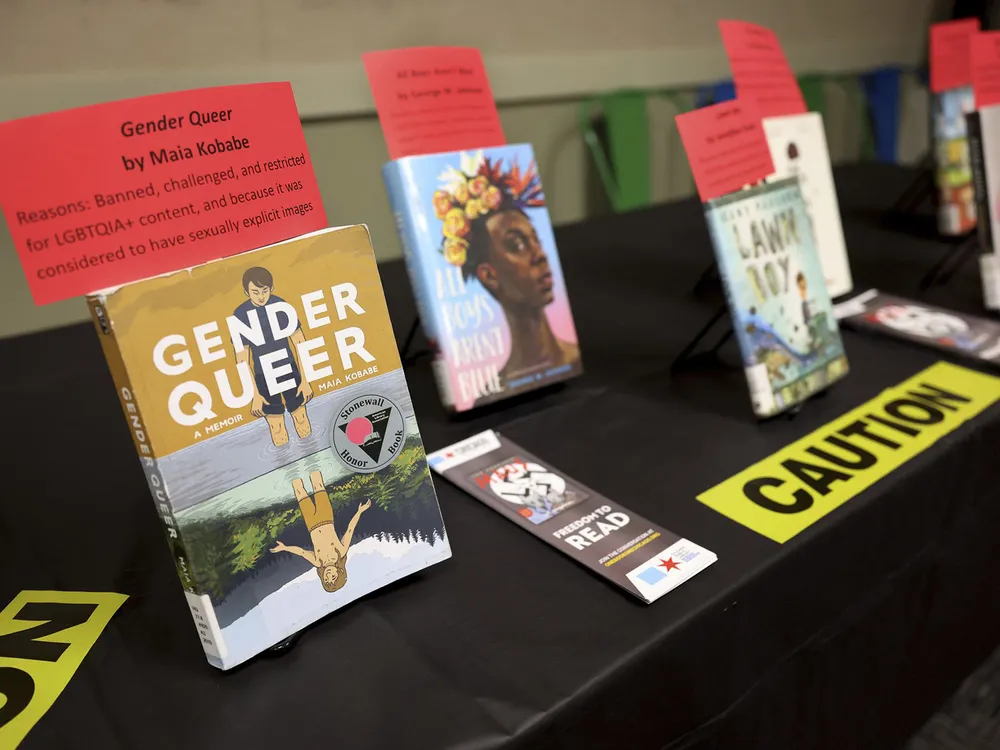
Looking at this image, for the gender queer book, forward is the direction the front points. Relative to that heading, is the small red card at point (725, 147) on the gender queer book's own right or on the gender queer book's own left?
on the gender queer book's own left

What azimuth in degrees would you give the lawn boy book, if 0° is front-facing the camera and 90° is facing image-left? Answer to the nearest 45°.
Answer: approximately 315°

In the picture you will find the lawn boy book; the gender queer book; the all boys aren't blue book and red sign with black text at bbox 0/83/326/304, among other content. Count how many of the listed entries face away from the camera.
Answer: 0

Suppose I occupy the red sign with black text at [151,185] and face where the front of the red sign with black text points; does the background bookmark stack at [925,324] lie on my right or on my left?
on my left

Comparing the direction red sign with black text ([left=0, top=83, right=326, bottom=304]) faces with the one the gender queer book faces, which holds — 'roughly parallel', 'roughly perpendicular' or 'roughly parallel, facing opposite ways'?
roughly parallel

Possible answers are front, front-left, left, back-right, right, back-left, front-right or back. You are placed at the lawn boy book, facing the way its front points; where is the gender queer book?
right

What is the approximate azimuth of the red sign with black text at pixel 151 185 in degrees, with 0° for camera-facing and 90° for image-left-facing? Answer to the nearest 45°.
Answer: approximately 315°

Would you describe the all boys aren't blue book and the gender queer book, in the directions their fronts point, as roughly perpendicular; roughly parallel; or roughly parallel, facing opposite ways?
roughly parallel

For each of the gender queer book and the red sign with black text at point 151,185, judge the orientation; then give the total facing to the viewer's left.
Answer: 0

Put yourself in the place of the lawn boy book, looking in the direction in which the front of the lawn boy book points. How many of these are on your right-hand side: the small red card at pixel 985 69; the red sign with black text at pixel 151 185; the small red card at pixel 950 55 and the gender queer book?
2

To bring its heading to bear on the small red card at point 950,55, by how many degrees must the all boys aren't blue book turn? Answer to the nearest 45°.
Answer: approximately 90° to its left

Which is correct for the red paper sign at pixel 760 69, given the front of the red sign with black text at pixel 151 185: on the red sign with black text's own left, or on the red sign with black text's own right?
on the red sign with black text's own left

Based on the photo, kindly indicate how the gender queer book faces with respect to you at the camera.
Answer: facing the viewer and to the right of the viewer

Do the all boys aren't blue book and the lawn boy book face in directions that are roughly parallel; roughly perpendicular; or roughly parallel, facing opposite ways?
roughly parallel
